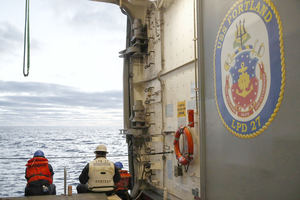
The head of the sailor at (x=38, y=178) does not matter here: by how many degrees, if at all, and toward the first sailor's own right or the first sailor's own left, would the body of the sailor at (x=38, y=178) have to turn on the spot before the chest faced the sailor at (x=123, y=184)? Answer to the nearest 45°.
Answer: approximately 45° to the first sailor's own right

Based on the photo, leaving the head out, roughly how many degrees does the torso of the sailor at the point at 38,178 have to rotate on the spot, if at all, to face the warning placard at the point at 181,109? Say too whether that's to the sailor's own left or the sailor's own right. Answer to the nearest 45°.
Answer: approximately 90° to the sailor's own right

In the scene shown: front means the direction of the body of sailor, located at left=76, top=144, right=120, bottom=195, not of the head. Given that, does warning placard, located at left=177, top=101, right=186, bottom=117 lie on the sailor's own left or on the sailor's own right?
on the sailor's own right

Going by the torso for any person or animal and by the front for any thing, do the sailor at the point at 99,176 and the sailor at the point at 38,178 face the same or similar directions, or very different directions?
same or similar directions

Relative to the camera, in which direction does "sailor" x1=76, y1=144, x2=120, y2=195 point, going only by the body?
away from the camera

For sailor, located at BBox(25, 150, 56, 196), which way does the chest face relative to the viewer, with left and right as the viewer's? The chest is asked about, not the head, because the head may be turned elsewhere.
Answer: facing away from the viewer

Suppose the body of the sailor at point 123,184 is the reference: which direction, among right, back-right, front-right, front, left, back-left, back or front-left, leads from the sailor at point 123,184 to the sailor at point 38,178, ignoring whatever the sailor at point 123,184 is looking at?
left

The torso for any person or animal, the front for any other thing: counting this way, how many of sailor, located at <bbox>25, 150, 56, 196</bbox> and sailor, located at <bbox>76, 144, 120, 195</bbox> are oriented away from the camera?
2

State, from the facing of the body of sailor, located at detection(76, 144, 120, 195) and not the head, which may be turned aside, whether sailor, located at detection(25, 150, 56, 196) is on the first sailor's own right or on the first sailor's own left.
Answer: on the first sailor's own left

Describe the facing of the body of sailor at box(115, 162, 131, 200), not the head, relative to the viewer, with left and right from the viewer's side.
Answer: facing away from the viewer and to the left of the viewer
